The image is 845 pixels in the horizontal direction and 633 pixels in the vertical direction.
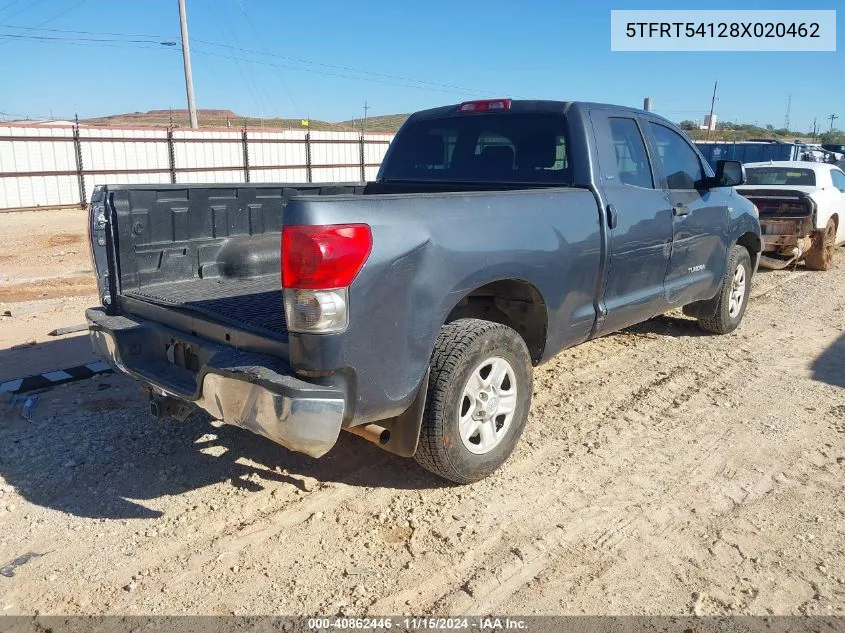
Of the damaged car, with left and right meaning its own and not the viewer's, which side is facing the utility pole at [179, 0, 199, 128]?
left

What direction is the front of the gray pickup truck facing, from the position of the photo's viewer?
facing away from the viewer and to the right of the viewer

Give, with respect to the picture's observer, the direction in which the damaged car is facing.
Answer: facing away from the viewer and to the right of the viewer

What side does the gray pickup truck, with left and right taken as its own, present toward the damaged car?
front

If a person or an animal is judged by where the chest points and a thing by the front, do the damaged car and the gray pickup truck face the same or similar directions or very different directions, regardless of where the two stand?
same or similar directions

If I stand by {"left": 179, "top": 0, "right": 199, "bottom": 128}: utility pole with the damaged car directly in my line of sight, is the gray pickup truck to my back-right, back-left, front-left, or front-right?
front-right

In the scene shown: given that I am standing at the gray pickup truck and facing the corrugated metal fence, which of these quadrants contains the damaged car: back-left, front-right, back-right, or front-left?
front-right

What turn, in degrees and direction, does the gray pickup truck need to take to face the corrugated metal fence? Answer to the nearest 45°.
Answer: approximately 90° to its left

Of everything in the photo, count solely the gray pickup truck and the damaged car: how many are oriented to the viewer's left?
0
